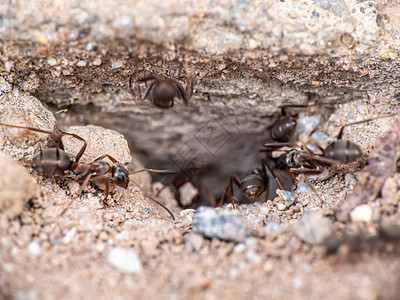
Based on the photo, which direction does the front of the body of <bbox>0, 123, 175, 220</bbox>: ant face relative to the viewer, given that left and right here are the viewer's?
facing to the right of the viewer

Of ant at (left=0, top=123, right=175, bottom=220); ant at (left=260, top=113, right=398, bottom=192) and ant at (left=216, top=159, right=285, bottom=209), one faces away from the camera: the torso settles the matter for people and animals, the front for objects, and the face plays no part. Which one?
ant at (left=216, top=159, right=285, bottom=209)

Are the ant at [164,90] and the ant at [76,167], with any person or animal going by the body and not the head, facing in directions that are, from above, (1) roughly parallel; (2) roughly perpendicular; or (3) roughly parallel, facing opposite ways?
roughly perpendicular

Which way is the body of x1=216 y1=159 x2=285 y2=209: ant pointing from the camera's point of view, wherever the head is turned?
away from the camera

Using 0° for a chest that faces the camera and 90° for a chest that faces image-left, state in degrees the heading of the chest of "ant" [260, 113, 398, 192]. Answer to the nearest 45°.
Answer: approximately 90°

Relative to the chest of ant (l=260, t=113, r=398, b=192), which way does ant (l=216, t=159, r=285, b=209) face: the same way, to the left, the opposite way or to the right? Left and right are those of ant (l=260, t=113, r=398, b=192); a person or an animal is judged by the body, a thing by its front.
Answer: to the right
